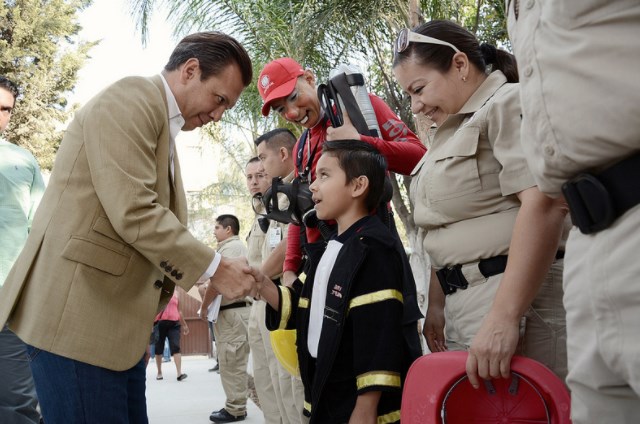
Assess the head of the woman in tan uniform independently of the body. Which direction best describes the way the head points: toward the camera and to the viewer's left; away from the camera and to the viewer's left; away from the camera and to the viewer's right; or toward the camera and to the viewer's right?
toward the camera and to the viewer's left

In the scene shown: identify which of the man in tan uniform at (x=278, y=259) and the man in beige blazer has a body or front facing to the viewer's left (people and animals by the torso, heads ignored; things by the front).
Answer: the man in tan uniform

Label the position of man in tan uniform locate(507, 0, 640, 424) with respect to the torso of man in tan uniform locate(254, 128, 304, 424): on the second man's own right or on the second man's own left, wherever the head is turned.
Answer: on the second man's own left

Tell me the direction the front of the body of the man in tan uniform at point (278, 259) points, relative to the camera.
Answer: to the viewer's left

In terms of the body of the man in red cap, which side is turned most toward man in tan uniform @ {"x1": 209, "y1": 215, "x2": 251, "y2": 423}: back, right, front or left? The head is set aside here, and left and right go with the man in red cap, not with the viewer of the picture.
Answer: right

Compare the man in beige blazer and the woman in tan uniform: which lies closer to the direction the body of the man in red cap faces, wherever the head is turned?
the man in beige blazer

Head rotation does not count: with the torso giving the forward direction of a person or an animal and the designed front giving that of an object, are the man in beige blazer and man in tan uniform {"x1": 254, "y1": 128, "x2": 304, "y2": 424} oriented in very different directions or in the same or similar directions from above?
very different directions

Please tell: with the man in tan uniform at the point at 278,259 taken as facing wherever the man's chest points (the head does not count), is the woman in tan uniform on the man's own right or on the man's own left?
on the man's own left

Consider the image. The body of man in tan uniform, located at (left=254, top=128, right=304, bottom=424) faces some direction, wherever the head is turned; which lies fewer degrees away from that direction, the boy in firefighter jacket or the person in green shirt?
the person in green shirt

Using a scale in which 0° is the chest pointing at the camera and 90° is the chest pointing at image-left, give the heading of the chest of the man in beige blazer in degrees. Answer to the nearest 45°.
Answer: approximately 270°

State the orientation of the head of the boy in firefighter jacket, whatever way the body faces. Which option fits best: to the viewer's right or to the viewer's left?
to the viewer's left

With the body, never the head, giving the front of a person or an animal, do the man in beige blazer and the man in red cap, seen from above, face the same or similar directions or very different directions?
very different directions

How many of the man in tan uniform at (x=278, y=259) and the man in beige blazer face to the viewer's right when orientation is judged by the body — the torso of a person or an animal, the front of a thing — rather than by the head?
1
